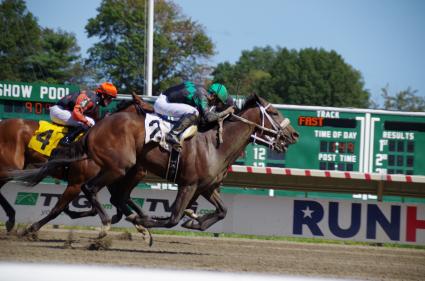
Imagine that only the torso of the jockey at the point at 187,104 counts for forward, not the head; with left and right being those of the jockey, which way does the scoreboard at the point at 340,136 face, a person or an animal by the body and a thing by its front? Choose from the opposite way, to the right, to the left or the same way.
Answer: to the right

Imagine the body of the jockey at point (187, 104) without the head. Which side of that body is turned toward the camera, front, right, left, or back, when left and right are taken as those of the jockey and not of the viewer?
right

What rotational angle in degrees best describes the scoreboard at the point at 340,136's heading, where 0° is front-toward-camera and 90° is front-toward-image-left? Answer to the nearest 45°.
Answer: approximately 0°

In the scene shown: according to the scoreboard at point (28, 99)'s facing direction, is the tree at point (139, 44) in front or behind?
behind

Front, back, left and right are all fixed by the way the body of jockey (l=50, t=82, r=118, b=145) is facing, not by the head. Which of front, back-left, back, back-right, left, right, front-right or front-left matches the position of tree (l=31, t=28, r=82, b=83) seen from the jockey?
left

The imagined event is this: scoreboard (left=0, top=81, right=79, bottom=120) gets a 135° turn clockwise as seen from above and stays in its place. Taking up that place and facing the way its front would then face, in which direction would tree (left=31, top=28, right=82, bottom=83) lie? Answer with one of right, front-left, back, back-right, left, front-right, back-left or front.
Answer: front-right

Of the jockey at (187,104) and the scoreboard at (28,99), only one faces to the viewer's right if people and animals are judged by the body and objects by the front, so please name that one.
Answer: the jockey

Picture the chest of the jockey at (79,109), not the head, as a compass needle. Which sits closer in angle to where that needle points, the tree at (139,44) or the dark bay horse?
the dark bay horse

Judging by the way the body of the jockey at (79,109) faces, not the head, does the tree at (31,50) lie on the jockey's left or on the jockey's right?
on the jockey's left

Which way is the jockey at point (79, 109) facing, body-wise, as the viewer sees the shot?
to the viewer's right

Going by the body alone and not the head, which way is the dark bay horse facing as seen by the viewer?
to the viewer's right
